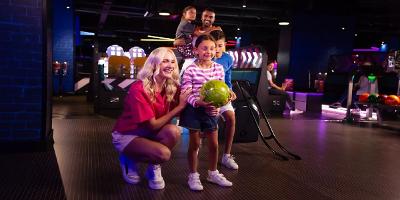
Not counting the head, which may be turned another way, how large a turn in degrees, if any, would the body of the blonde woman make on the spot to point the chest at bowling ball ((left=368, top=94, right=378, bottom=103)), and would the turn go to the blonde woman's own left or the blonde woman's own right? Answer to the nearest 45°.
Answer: approximately 90° to the blonde woman's own left

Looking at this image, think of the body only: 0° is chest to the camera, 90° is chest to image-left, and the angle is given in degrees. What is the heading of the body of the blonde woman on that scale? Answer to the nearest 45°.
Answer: approximately 315°

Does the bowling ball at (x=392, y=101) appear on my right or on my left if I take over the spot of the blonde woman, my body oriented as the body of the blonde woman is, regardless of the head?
on my left

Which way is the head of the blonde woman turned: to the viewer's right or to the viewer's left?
to the viewer's right
